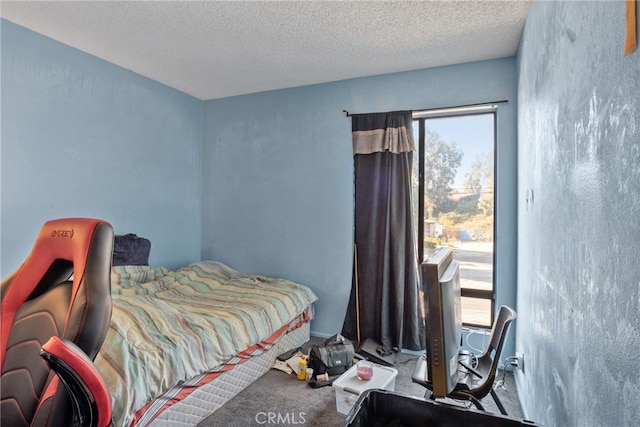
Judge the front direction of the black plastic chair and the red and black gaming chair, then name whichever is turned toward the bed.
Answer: the black plastic chair

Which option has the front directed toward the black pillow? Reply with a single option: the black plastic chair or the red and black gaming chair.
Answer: the black plastic chair

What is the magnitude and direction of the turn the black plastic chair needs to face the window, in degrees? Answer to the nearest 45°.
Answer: approximately 90° to its right

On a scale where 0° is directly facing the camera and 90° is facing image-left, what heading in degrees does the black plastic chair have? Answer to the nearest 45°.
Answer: approximately 90°

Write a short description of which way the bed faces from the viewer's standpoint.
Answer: facing the viewer and to the left of the viewer

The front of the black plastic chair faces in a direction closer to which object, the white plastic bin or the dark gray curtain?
the white plastic bin

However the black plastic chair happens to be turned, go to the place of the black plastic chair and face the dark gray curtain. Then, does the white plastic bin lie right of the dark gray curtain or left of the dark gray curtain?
left

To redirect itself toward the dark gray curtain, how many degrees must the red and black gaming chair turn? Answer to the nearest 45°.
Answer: approximately 135° to its left
